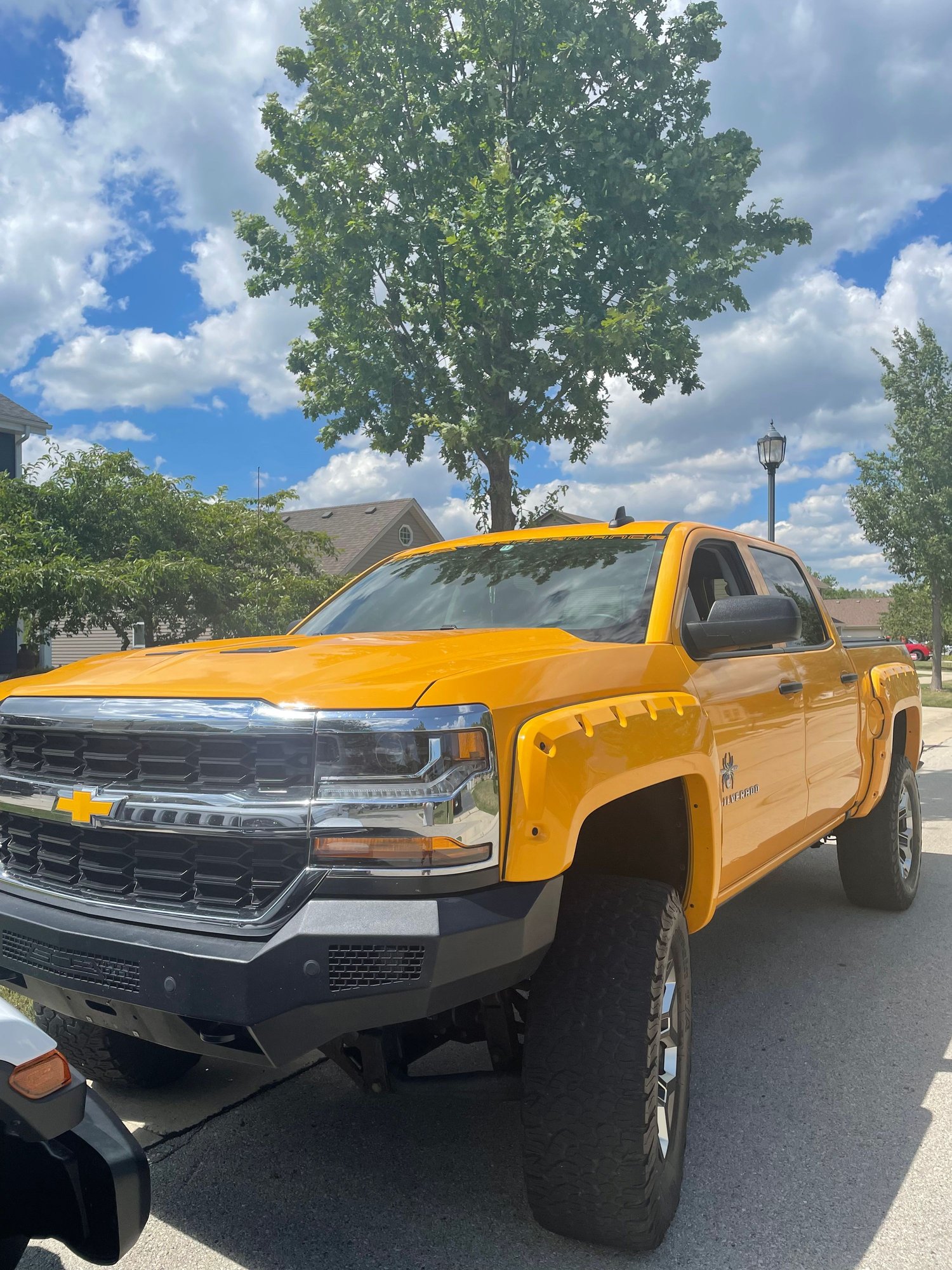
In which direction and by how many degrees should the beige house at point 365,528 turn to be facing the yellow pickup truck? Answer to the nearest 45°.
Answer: approximately 45° to its right

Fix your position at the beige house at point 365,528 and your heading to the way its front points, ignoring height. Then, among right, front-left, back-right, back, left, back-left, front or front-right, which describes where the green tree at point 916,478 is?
front

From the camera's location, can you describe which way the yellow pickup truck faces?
facing the viewer and to the left of the viewer

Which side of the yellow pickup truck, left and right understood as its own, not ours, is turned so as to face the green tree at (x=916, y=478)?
back

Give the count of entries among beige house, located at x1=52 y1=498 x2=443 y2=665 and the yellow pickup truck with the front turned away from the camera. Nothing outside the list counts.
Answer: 0

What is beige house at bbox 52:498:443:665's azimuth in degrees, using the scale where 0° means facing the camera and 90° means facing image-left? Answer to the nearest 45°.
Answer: approximately 315°

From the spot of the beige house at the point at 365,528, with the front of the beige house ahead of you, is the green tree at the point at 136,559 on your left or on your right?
on your right

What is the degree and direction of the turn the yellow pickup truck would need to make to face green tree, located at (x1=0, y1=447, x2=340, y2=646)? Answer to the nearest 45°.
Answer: approximately 135° to its right
